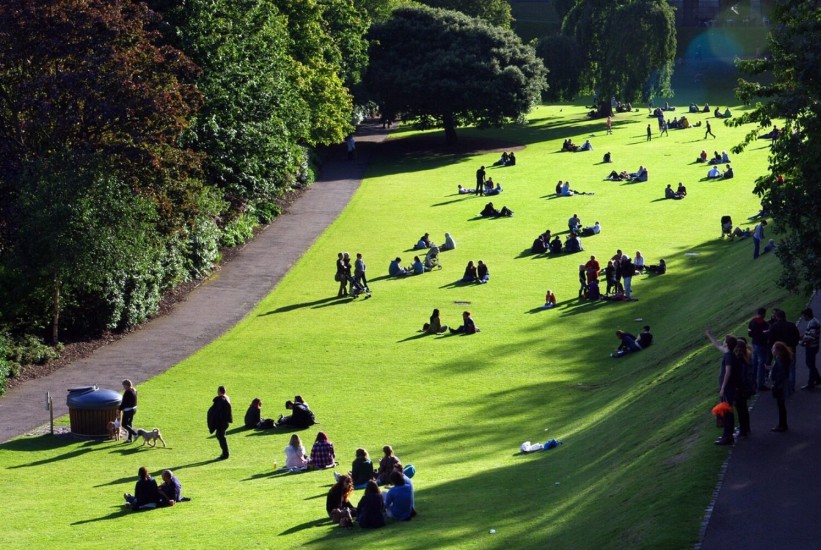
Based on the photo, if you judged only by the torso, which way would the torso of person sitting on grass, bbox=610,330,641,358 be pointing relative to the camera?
to the viewer's left

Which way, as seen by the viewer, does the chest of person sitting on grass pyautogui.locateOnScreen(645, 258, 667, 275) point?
to the viewer's left

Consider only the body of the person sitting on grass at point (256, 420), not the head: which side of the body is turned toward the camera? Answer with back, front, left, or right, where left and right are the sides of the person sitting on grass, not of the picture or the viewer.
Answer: right

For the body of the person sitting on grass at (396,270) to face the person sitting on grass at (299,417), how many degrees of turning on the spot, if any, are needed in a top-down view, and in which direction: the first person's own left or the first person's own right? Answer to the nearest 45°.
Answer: approximately 90° to the first person's own right

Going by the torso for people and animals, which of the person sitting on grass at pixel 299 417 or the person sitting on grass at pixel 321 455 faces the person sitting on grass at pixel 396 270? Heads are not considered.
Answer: the person sitting on grass at pixel 321 455

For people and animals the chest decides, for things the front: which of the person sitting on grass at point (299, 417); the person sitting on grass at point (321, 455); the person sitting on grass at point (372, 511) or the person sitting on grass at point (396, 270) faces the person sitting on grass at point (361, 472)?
the person sitting on grass at point (372, 511)

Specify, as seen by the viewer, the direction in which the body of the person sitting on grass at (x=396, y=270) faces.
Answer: to the viewer's right

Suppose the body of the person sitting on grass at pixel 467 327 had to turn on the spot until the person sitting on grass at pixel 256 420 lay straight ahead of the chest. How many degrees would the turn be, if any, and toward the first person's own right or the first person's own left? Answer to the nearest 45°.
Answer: approximately 45° to the first person's own left

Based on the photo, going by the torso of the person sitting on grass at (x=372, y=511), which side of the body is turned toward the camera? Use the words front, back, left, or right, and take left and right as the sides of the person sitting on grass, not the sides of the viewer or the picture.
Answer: back
